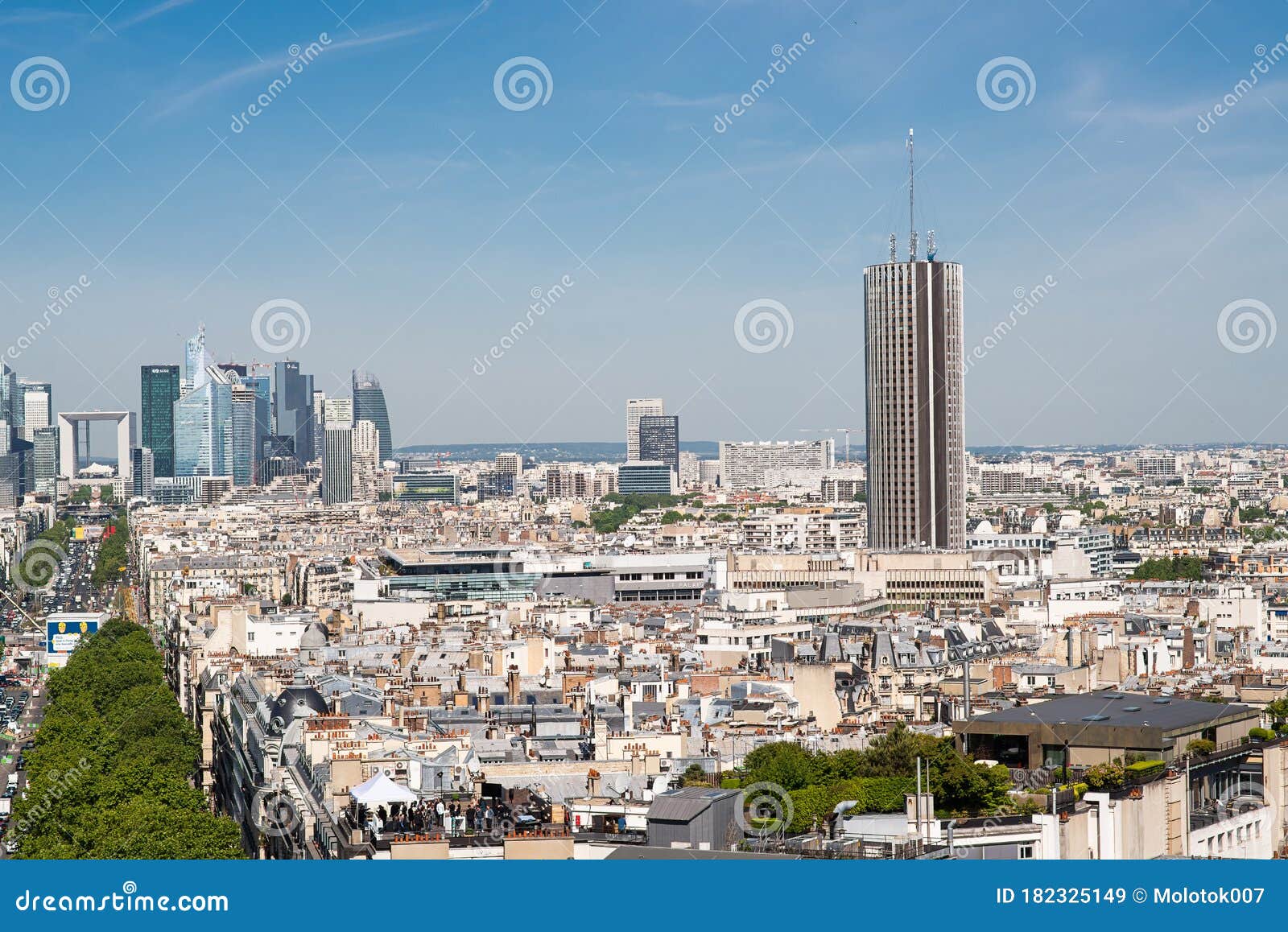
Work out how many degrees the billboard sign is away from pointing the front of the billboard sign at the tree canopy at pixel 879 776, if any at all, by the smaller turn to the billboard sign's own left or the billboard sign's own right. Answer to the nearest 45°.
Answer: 0° — it already faces it

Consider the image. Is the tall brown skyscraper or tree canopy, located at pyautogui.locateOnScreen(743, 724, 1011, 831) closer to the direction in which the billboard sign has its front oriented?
the tree canopy

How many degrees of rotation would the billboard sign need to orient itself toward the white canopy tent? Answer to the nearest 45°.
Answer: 0° — it already faces it

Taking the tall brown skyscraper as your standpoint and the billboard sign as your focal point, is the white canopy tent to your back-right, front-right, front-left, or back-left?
front-left

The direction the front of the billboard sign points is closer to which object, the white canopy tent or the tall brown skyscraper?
the white canopy tent

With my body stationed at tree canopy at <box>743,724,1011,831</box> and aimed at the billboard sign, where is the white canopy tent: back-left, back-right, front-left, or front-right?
front-left

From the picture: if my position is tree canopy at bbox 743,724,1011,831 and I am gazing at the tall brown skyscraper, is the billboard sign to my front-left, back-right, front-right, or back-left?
front-left

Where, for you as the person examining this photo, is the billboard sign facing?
facing the viewer

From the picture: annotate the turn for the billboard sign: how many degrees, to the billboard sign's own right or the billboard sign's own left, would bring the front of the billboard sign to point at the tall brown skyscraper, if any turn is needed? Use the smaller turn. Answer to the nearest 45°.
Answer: approximately 90° to the billboard sign's own left

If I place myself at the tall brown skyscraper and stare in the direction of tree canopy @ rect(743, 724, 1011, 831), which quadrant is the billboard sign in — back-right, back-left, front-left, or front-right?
front-right
